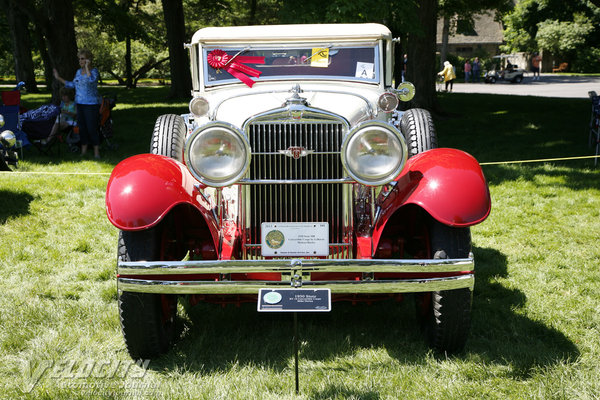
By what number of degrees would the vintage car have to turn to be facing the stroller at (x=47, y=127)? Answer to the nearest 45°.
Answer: approximately 135° to its right

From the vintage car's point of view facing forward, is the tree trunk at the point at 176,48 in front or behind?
behind

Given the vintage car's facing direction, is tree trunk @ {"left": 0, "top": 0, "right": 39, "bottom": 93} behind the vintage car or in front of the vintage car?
behind

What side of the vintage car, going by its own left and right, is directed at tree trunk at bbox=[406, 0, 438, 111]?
back

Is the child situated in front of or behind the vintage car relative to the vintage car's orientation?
behind

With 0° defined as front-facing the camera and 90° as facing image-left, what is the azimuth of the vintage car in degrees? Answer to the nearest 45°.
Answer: approximately 0°

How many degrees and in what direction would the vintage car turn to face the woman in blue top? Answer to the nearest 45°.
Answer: approximately 135° to its right
